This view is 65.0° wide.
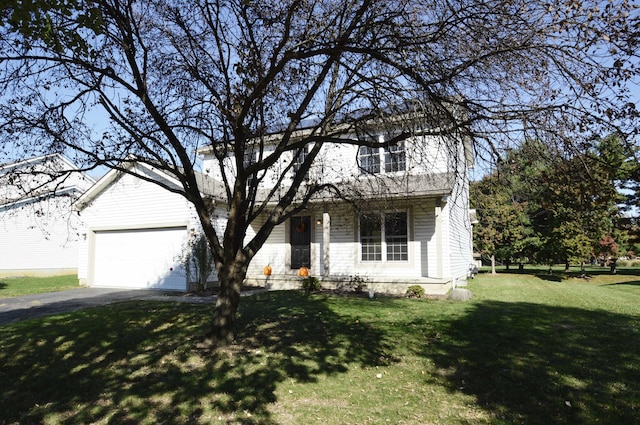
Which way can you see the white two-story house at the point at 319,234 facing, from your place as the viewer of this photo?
facing the viewer

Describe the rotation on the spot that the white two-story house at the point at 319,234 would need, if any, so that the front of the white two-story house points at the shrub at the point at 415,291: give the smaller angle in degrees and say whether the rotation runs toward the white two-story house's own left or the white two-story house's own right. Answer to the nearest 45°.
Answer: approximately 45° to the white two-story house's own left
